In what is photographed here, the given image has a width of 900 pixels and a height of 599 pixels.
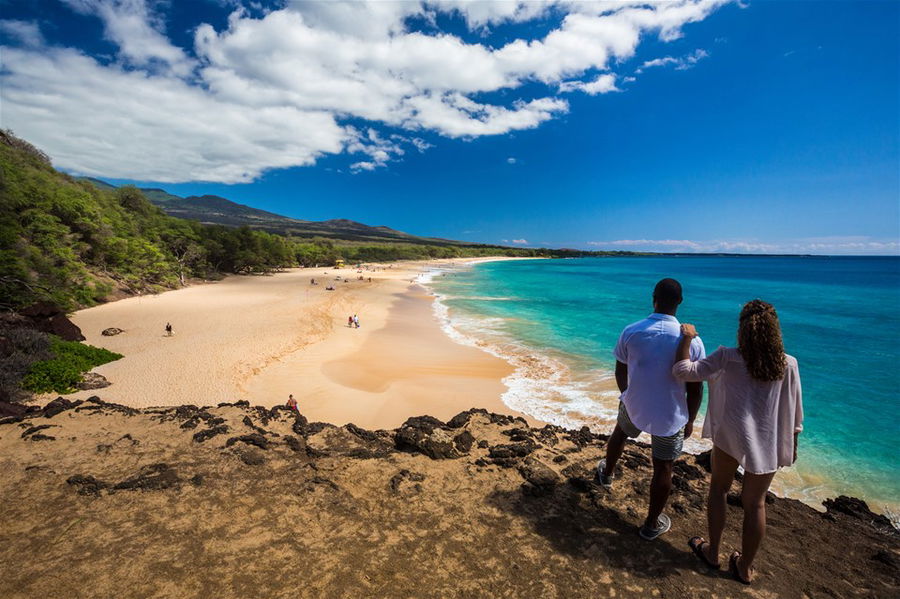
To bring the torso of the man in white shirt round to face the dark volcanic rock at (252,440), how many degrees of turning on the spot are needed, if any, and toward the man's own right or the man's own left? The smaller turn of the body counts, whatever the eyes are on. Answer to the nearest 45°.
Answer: approximately 90° to the man's own left

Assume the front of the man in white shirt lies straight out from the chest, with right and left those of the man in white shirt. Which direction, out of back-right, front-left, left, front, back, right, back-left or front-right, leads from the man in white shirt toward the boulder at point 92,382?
left

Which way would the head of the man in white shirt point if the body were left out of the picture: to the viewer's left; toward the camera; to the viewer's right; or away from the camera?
away from the camera

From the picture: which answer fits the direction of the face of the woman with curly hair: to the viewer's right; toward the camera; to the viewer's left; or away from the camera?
away from the camera

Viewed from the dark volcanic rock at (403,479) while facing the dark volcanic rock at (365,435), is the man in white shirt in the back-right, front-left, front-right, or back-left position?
back-right

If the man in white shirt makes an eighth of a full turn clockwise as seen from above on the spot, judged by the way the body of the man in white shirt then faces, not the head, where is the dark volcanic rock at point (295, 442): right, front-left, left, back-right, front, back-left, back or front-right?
back-left

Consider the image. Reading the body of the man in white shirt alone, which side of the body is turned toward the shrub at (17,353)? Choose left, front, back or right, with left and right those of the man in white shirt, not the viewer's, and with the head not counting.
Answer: left

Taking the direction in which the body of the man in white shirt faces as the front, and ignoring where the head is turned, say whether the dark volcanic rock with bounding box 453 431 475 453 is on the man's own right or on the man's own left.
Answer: on the man's own left

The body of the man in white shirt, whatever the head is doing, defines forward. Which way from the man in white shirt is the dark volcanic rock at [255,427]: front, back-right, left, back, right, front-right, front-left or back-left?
left

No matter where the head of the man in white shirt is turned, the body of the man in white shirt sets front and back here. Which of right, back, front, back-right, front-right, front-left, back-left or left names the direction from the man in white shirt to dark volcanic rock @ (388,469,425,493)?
left

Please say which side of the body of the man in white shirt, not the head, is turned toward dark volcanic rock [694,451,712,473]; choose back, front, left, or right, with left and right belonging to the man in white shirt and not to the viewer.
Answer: front

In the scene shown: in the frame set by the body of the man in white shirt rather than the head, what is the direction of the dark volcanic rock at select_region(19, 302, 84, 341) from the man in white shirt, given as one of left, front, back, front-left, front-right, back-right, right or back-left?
left

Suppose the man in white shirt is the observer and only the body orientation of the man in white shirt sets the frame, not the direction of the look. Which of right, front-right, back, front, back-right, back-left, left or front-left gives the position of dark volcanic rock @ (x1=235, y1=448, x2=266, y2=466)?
left

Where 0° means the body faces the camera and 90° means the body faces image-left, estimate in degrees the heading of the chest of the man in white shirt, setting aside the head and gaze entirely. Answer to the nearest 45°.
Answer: approximately 180°

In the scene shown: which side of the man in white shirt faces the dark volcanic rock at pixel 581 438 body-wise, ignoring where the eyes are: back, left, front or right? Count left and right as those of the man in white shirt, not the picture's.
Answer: front
